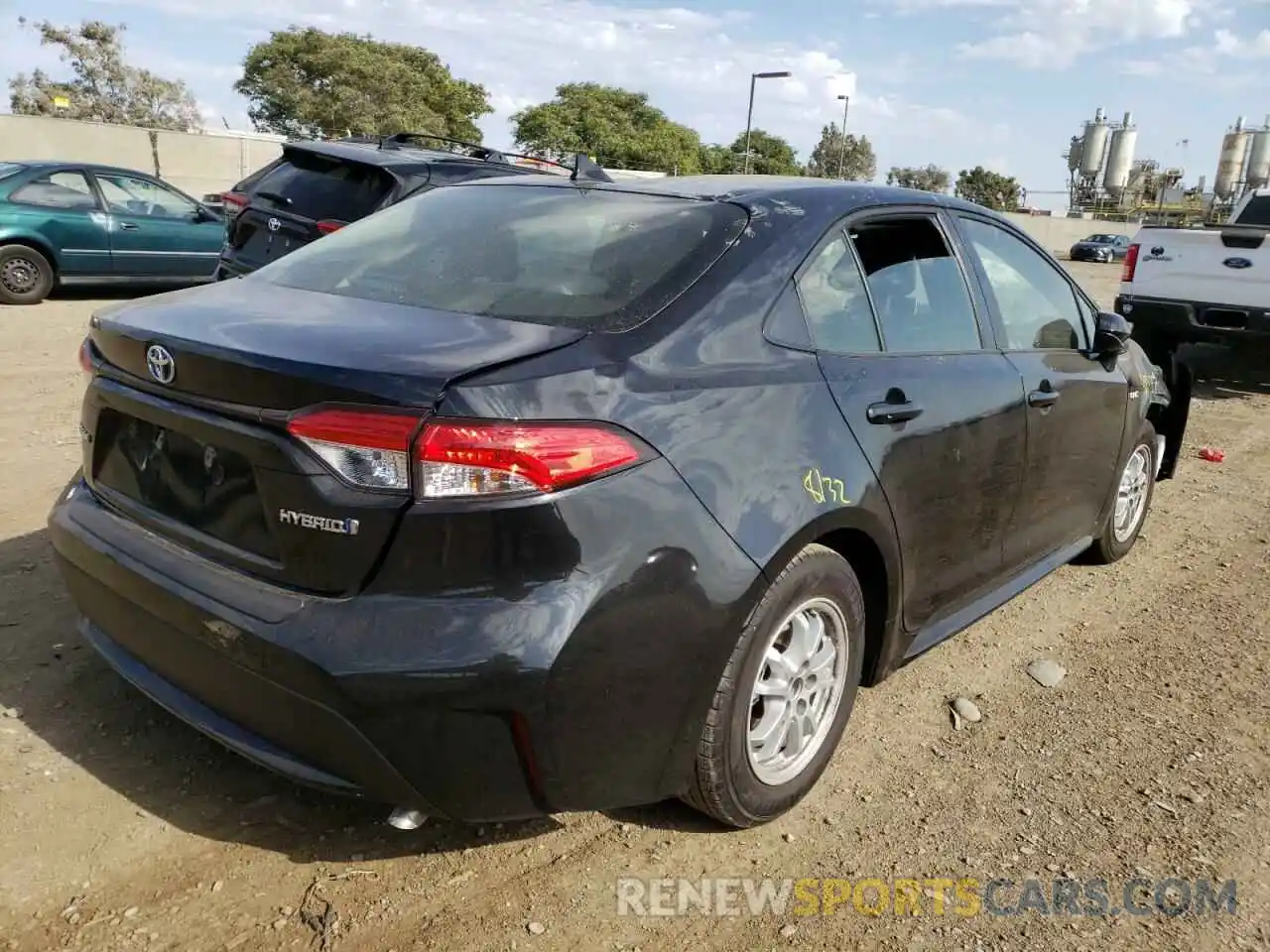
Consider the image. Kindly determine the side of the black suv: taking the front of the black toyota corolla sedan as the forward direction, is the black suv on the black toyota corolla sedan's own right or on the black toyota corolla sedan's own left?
on the black toyota corolla sedan's own left

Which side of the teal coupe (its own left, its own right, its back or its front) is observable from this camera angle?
right

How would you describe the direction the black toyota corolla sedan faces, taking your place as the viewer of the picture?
facing away from the viewer and to the right of the viewer

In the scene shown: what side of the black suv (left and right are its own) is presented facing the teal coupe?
left

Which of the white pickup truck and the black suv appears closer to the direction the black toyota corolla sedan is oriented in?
the white pickup truck

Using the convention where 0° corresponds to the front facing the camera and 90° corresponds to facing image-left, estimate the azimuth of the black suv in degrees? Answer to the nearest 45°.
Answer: approximately 225°

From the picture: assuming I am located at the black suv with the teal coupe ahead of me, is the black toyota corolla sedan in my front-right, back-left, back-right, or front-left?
back-left

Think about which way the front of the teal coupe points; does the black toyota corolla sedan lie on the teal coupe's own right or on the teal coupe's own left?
on the teal coupe's own right

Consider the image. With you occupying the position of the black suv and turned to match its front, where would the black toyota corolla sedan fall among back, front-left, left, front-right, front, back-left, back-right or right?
back-right
